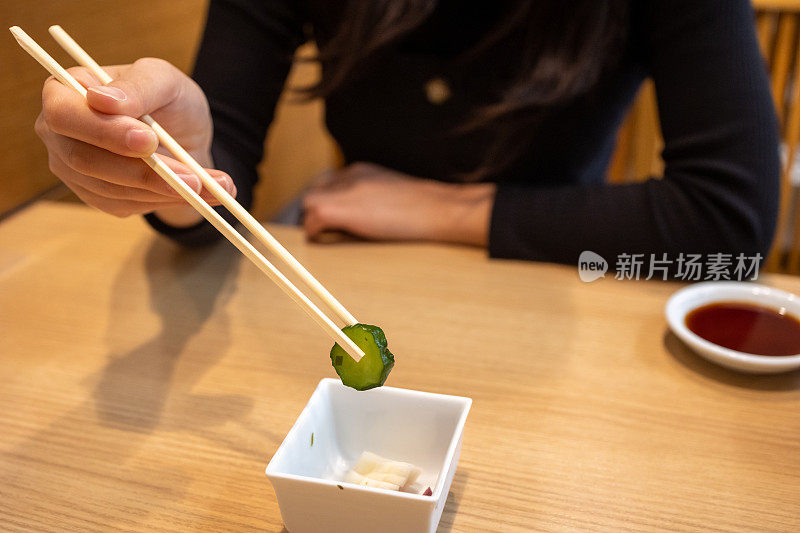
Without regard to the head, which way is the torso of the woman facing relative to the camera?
toward the camera

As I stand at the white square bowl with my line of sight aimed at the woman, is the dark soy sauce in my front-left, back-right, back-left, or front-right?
front-right

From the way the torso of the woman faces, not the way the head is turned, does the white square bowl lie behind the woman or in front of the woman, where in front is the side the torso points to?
in front

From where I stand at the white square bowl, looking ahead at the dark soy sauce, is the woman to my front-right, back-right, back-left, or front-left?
front-left
